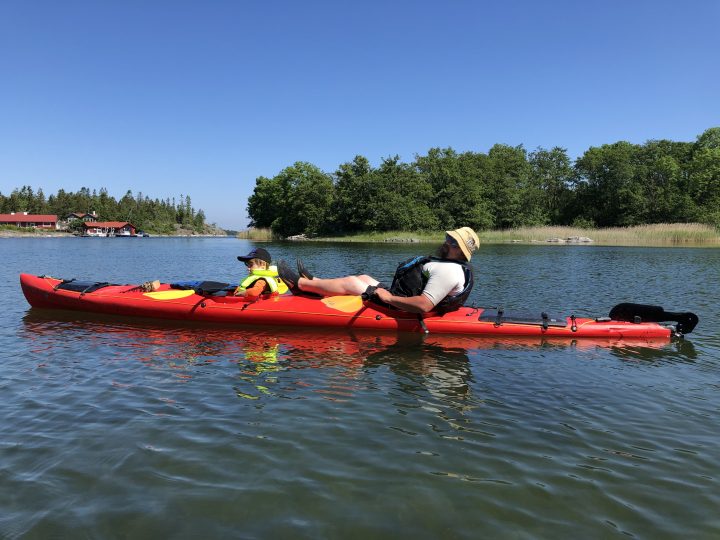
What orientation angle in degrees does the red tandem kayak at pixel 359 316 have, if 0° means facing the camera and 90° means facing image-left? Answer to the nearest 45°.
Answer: approximately 90°
